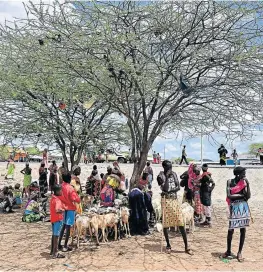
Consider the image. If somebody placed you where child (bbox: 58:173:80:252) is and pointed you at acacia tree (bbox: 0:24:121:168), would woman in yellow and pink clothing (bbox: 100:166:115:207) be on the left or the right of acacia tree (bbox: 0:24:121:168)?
right

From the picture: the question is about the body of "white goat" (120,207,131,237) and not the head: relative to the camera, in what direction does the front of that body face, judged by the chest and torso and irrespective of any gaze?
away from the camera

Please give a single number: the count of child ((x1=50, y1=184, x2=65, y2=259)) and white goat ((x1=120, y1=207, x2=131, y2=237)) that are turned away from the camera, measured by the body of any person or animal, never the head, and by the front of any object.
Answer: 1

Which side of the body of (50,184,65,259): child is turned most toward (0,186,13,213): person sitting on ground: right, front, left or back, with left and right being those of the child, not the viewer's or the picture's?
left

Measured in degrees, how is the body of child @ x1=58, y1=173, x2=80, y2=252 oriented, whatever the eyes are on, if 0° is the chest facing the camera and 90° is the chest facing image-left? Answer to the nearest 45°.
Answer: approximately 225°

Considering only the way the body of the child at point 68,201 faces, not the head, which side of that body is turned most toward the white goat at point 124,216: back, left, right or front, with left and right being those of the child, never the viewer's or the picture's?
front
